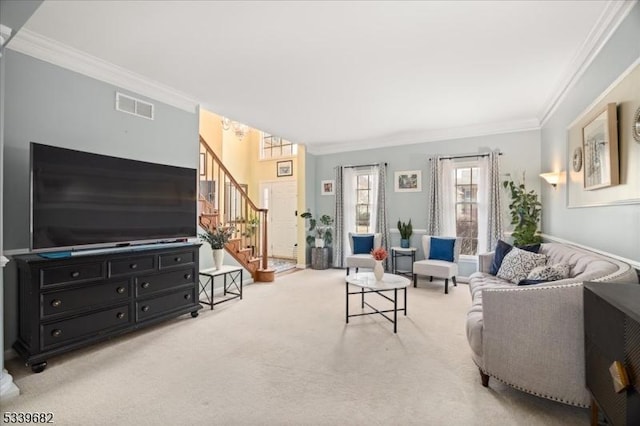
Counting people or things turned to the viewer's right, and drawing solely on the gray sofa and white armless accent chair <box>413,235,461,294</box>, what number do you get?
0

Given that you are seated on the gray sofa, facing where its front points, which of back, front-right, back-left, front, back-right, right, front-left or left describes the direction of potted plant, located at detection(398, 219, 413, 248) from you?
front-right

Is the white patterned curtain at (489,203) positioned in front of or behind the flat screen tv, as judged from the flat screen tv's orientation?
in front

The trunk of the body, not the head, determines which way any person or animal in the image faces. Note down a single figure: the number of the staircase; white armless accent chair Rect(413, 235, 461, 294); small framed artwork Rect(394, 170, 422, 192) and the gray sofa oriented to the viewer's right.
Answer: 1

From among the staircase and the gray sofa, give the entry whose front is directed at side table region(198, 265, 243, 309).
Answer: the gray sofa

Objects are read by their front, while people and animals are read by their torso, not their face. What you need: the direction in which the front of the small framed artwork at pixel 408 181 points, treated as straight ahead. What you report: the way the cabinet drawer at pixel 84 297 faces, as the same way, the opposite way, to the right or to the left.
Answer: to the left

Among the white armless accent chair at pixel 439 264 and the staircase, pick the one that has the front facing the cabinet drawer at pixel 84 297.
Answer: the white armless accent chair

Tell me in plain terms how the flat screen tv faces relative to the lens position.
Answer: facing the viewer and to the right of the viewer

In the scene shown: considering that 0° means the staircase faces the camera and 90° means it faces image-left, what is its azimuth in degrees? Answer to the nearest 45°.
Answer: approximately 270°

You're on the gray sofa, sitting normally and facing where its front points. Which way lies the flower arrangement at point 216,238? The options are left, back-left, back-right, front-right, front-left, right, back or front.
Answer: front

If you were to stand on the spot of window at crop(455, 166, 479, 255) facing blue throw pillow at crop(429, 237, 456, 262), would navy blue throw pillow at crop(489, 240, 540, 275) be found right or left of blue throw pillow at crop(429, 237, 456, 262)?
left

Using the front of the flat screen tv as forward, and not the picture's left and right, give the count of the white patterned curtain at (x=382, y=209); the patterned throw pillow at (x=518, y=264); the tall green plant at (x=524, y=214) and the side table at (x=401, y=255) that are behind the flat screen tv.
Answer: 0

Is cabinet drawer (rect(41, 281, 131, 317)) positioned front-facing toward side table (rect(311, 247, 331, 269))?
no

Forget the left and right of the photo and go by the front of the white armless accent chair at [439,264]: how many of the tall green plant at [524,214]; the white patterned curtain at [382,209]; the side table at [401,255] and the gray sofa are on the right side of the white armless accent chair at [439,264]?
2

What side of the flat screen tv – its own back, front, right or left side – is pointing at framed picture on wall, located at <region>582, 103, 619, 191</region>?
front

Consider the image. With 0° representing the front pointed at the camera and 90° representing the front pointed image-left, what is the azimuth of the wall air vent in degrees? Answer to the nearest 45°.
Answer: approximately 315°

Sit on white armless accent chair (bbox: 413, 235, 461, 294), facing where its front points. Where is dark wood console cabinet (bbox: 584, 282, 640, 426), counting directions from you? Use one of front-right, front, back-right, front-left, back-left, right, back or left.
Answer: front-left

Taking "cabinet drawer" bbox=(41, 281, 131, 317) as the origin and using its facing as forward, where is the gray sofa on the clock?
The gray sofa is roughly at 12 o'clock from the cabinet drawer.

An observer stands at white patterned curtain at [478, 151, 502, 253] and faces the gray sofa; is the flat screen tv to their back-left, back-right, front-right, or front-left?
front-right
